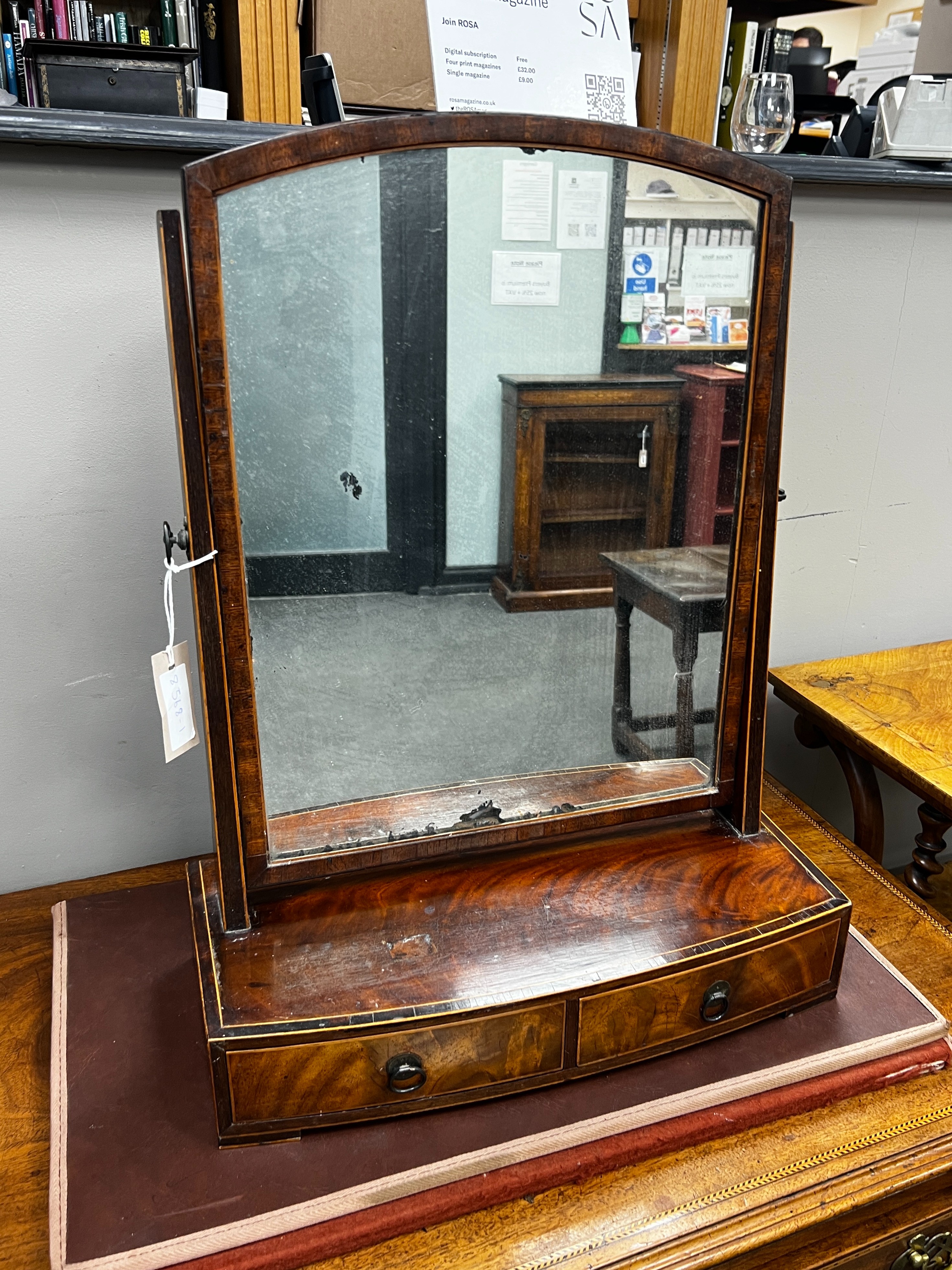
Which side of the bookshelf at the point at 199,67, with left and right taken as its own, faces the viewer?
front

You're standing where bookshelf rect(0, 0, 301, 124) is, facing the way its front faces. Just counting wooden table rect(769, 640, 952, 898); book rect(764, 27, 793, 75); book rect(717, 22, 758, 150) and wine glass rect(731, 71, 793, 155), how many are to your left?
4

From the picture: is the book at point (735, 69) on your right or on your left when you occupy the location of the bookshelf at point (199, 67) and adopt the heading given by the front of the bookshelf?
on your left

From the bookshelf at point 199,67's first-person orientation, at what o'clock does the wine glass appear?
The wine glass is roughly at 9 o'clock from the bookshelf.

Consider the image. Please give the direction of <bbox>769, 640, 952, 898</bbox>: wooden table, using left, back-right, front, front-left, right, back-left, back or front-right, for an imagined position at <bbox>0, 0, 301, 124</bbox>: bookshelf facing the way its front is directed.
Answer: left

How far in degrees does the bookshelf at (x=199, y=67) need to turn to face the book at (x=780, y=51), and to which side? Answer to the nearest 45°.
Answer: approximately 90° to its left
